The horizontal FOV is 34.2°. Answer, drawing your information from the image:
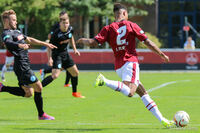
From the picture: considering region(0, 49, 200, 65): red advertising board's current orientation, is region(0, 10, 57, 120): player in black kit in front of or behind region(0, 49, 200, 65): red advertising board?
in front

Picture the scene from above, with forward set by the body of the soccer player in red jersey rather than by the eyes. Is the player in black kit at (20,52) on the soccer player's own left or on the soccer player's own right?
on the soccer player's own left

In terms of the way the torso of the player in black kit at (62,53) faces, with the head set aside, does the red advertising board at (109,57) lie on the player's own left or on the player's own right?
on the player's own left

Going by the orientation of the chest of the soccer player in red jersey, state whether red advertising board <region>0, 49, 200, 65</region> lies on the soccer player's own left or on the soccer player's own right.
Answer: on the soccer player's own left

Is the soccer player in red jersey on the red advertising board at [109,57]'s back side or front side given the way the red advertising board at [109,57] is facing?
on the front side

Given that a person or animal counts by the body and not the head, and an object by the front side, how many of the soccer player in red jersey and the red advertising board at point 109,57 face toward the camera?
1

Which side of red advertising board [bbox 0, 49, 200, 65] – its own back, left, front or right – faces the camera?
front

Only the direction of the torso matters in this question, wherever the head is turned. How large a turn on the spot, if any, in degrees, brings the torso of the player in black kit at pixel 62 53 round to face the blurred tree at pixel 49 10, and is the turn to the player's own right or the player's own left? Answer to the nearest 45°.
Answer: approximately 135° to the player's own left

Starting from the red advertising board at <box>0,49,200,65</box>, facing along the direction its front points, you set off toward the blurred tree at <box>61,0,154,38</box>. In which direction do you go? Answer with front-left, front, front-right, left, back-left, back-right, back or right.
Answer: back

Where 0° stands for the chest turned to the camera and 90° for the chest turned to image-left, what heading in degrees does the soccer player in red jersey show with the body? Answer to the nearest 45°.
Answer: approximately 225°

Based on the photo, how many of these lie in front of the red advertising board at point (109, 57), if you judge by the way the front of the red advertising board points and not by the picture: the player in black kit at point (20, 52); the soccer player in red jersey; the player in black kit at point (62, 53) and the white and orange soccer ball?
4

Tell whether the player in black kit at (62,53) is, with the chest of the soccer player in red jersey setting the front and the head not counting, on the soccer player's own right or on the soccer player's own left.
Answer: on the soccer player's own left

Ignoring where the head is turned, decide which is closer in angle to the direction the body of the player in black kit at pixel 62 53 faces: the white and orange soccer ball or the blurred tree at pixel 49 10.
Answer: the white and orange soccer ball

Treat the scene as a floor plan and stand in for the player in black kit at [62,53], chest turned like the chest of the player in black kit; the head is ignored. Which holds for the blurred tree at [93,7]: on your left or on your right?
on your left

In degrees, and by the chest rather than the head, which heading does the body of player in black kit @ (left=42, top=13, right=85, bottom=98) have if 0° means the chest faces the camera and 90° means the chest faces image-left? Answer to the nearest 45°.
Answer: approximately 315°
